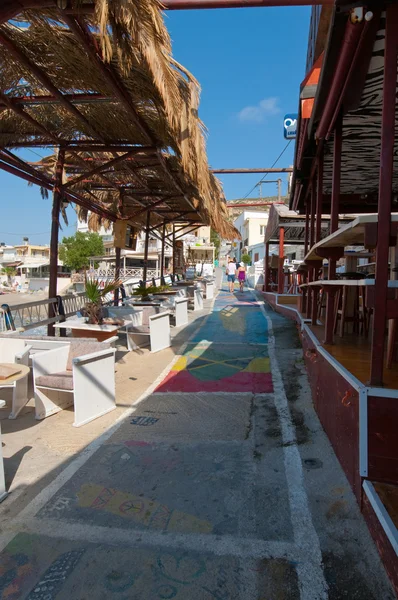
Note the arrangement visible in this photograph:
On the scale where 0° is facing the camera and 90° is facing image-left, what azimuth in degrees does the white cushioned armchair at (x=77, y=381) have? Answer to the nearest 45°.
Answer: approximately 45°

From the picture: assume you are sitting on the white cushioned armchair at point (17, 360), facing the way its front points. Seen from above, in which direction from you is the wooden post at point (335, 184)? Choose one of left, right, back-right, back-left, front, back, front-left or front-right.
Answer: left

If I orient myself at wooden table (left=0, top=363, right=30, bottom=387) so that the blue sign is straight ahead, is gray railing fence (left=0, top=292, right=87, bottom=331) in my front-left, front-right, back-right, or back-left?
front-left

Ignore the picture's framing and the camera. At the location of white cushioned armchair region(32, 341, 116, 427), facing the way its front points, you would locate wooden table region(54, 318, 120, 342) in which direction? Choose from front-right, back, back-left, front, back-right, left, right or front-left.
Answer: back-right

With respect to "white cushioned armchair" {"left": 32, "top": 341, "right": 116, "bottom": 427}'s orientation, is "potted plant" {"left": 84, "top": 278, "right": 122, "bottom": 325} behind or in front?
behind

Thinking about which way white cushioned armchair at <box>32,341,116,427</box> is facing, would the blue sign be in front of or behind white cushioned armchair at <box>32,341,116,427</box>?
behind

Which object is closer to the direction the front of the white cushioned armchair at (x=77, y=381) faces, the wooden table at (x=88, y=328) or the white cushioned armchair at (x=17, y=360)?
the white cushioned armchair
